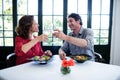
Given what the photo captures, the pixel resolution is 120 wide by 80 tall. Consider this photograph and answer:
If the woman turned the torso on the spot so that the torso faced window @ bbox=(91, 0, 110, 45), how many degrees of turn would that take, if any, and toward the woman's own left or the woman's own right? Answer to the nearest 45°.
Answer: approximately 45° to the woman's own left

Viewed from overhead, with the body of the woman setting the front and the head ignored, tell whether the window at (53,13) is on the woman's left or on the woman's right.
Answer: on the woman's left

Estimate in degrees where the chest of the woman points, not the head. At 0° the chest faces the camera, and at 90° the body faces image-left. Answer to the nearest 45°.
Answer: approximately 270°

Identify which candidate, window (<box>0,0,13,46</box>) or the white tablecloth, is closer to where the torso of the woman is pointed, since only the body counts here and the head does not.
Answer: the white tablecloth

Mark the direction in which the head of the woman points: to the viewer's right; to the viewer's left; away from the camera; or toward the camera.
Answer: to the viewer's right
